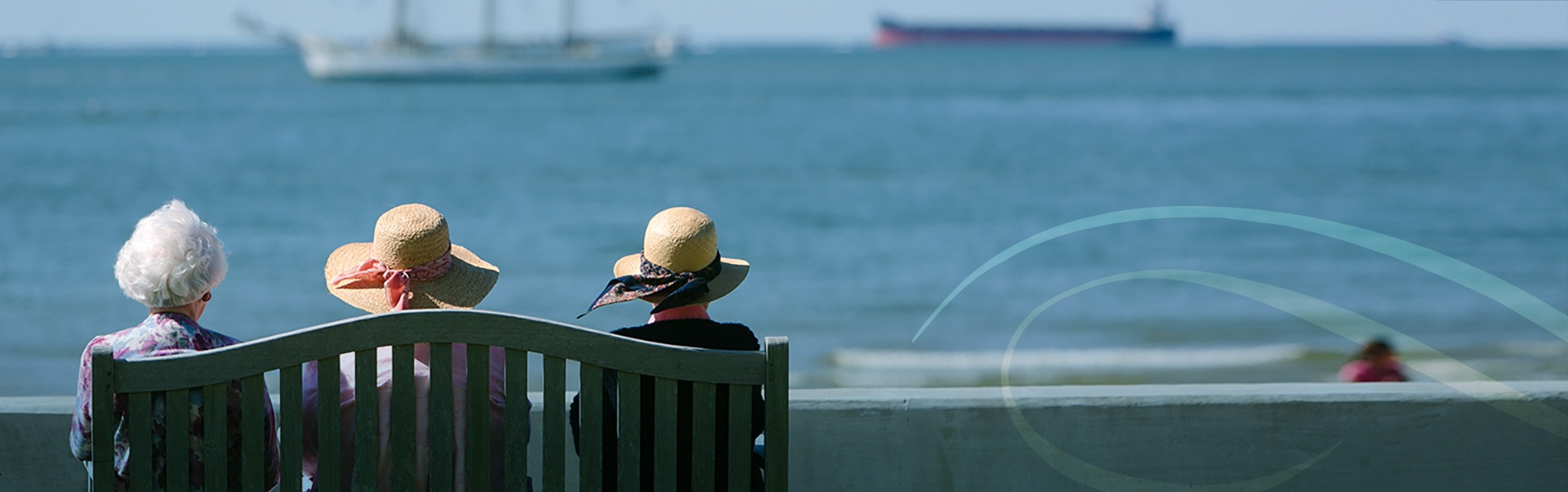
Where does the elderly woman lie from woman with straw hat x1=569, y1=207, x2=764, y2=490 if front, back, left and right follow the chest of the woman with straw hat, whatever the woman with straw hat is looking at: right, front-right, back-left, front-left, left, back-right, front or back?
left

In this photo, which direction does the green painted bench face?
away from the camera

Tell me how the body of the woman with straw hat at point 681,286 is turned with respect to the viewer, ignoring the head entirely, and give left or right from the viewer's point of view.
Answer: facing away from the viewer

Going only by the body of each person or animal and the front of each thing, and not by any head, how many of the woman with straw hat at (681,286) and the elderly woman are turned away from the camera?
2

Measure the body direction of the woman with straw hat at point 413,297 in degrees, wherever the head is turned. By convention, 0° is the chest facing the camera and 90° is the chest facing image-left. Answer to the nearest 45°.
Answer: approximately 180°

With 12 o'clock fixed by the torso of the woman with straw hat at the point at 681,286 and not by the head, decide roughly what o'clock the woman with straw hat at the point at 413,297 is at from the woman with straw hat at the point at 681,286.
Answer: the woman with straw hat at the point at 413,297 is roughly at 9 o'clock from the woman with straw hat at the point at 681,286.

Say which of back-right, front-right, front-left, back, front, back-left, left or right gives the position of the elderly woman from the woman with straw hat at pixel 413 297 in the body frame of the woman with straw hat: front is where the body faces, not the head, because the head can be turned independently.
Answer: left

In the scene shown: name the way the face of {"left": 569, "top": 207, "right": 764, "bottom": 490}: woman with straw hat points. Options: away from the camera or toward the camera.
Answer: away from the camera

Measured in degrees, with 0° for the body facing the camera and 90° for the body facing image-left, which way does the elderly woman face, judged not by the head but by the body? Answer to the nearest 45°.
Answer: approximately 180°

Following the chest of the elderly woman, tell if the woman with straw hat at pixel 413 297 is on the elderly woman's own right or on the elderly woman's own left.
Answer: on the elderly woman's own right

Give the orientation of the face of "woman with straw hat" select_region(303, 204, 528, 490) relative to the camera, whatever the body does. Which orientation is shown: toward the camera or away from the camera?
away from the camera
